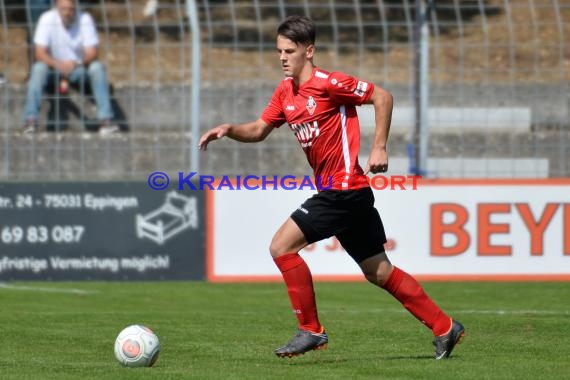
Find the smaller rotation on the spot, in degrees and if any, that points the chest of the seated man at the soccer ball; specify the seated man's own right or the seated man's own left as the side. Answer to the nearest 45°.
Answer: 0° — they already face it

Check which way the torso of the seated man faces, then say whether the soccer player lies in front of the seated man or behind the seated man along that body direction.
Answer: in front

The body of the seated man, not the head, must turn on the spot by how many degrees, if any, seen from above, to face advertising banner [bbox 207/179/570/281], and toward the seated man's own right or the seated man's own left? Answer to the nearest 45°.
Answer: approximately 45° to the seated man's own left

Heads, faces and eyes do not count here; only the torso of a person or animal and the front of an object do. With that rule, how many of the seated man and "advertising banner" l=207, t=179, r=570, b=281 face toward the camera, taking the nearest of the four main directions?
2

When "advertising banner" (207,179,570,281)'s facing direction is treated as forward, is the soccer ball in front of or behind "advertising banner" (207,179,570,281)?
in front

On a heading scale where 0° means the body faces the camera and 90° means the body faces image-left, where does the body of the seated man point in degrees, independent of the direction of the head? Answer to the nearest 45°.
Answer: approximately 0°

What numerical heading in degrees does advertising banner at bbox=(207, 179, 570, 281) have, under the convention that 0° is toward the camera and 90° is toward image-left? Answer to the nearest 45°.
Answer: approximately 0°
